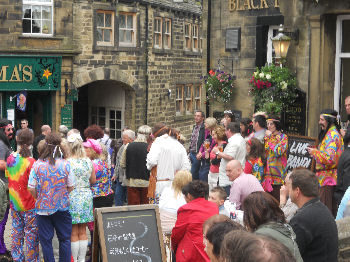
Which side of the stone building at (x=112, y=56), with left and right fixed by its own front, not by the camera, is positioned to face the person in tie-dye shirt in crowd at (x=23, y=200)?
front

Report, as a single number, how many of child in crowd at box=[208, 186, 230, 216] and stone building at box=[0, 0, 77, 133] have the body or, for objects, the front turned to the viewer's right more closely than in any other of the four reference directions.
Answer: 0

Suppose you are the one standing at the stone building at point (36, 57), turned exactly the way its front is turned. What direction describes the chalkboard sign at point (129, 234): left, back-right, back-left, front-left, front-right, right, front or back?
front

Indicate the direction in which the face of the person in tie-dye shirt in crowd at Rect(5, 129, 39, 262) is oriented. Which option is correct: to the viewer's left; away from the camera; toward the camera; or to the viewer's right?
away from the camera

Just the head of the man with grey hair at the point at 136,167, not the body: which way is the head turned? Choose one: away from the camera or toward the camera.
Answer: away from the camera

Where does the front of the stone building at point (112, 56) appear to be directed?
toward the camera

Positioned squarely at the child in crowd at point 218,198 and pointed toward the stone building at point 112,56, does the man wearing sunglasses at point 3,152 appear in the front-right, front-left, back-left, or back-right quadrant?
front-left

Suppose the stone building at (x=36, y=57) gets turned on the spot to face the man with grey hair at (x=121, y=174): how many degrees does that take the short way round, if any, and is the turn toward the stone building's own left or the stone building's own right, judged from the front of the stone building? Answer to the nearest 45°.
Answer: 0° — it already faces them

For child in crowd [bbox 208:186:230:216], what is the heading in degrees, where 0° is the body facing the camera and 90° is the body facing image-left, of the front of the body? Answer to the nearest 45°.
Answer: approximately 45°

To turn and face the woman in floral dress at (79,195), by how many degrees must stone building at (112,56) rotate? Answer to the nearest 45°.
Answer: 0° — it already faces them

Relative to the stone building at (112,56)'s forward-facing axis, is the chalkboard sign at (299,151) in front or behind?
in front

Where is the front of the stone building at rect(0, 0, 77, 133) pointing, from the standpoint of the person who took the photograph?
facing the viewer

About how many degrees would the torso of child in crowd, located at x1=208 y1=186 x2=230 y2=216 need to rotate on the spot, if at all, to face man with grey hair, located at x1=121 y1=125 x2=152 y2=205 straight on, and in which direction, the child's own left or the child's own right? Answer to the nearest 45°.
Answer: approximately 135° to the child's own right

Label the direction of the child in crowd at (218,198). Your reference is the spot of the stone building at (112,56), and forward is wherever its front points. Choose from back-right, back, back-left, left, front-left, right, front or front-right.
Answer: front

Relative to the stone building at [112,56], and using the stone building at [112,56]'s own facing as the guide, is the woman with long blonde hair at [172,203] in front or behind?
in front
